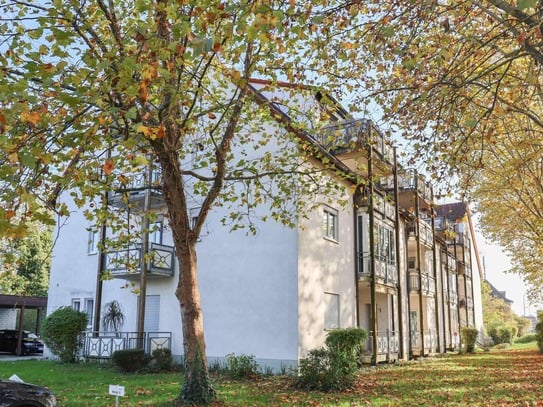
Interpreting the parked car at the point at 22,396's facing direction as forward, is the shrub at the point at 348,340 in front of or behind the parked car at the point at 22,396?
in front

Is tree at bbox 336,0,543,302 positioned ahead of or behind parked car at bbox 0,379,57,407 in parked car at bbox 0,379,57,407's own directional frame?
ahead

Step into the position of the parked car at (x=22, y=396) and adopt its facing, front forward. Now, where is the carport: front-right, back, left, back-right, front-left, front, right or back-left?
left

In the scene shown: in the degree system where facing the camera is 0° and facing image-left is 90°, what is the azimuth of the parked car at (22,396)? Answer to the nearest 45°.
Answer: approximately 270°

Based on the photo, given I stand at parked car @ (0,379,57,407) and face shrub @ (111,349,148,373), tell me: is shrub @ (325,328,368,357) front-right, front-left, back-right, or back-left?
front-right
